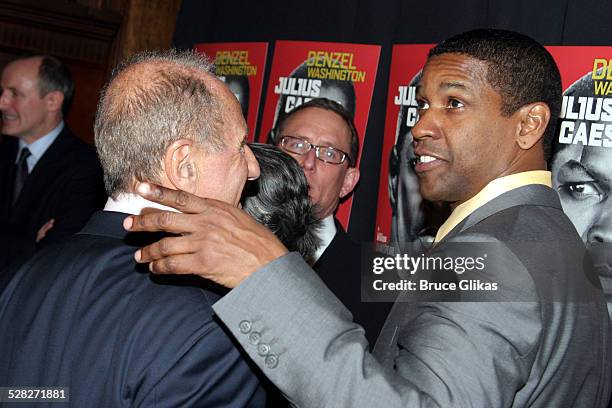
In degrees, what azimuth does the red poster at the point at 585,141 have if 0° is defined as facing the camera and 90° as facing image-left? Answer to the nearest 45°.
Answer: approximately 0°

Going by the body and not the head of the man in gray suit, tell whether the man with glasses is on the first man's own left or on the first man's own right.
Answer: on the first man's own right

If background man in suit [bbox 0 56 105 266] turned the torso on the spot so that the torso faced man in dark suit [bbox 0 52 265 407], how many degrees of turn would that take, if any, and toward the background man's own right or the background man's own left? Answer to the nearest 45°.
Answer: approximately 45° to the background man's own left

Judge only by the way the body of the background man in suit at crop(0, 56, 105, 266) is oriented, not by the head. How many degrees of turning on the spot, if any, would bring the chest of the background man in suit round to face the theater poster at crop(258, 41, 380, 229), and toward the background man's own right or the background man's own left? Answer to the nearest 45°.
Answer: approximately 90° to the background man's own left

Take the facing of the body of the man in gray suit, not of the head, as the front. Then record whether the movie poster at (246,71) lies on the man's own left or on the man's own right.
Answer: on the man's own right

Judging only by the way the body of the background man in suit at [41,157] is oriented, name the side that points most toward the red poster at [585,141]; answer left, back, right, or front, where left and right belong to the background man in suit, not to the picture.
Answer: left

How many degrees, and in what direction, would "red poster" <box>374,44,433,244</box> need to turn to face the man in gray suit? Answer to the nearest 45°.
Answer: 0° — it already faces them

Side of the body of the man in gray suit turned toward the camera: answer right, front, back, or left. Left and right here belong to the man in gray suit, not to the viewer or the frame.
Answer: left

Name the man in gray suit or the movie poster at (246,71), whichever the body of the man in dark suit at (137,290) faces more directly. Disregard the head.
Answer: the movie poster

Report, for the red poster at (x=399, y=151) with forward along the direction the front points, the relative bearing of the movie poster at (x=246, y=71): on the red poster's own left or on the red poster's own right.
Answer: on the red poster's own right

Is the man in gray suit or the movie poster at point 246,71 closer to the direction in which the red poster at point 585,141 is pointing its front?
the man in gray suit
